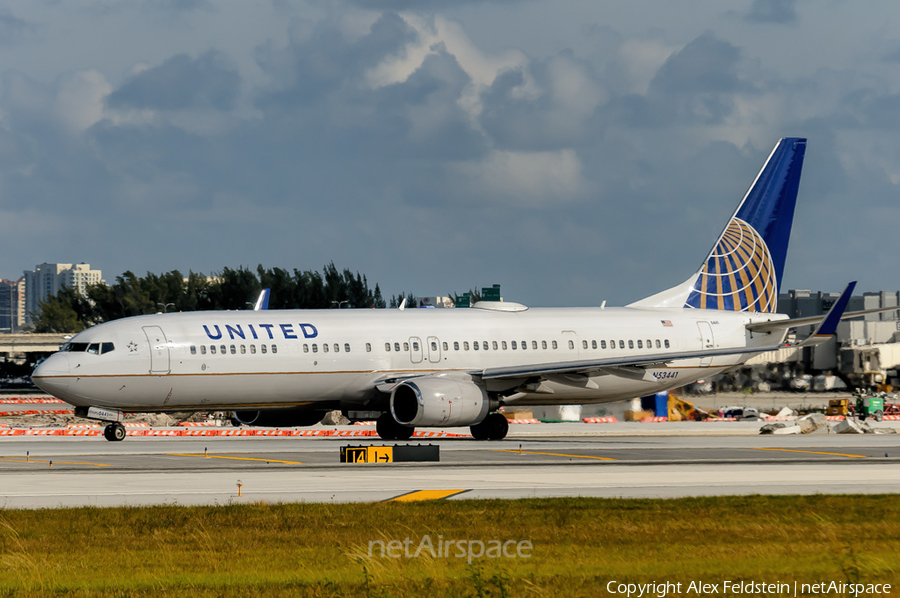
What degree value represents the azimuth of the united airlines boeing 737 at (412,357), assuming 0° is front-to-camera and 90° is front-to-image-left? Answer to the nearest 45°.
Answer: approximately 45°
